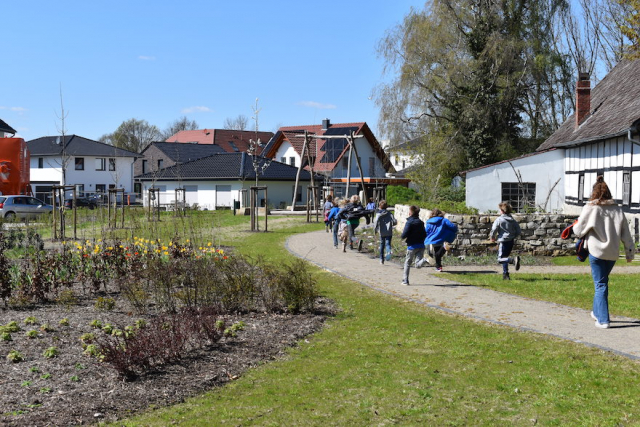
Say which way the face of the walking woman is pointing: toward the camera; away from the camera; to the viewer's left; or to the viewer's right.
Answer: away from the camera

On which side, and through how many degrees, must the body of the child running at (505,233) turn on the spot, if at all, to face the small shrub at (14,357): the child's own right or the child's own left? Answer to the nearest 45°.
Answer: approximately 90° to the child's own left

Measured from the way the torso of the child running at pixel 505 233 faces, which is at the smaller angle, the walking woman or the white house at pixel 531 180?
the white house

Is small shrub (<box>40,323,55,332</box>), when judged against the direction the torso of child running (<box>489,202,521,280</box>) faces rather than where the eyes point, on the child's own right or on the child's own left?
on the child's own left

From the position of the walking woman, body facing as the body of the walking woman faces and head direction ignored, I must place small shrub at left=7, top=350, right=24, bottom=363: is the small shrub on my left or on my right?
on my left

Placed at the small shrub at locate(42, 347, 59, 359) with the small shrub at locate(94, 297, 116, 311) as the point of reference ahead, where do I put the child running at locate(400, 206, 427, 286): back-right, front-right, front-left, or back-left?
front-right

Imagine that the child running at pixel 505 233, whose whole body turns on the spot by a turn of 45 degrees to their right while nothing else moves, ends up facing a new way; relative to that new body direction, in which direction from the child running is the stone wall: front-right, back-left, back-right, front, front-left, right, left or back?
front

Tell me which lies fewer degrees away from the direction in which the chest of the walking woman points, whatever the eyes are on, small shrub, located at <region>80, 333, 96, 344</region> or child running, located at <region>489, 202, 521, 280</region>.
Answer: the child running

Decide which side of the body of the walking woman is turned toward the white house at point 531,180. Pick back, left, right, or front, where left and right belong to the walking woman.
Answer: front

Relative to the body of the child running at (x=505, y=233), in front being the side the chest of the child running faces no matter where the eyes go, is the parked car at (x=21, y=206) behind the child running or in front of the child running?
in front

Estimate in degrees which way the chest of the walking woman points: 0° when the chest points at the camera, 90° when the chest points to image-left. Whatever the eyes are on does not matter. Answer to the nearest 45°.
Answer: approximately 180°

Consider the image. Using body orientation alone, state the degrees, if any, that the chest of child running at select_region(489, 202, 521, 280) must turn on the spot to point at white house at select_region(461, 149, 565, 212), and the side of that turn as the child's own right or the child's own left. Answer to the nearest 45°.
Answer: approximately 45° to the child's own right

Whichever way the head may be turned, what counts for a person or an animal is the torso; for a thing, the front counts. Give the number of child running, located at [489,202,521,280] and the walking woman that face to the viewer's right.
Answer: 0
